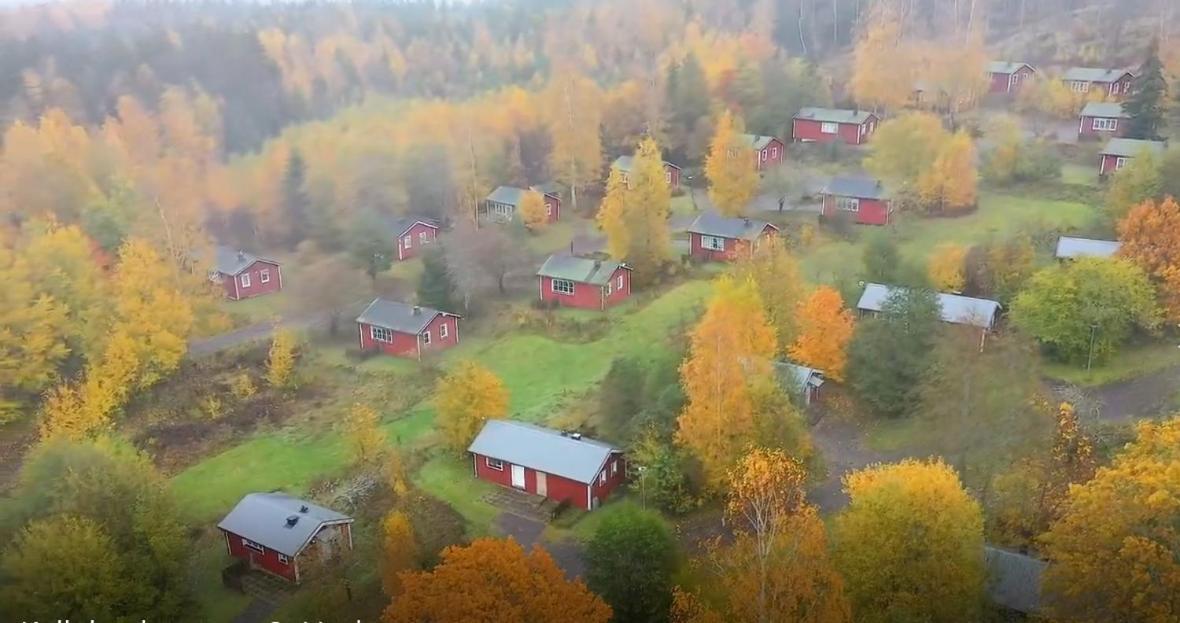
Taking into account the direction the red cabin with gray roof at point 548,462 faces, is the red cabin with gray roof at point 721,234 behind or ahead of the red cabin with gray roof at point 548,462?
behind

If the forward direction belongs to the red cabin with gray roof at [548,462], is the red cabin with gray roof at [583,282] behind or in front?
behind

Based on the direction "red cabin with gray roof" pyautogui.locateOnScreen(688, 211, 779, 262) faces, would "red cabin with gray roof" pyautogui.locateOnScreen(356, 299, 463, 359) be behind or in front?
in front

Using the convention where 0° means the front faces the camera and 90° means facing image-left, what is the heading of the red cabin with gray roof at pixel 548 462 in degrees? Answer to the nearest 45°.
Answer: approximately 45°

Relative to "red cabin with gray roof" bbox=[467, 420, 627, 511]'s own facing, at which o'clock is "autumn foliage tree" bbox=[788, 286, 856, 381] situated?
The autumn foliage tree is roughly at 7 o'clock from the red cabin with gray roof.

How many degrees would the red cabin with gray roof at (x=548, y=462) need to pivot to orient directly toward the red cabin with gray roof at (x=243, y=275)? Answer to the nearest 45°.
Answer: approximately 90° to its right

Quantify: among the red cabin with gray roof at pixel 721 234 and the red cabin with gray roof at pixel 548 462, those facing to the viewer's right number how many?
0

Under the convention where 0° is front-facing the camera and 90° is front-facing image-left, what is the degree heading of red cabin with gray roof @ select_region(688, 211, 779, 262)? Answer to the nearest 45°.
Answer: approximately 45°

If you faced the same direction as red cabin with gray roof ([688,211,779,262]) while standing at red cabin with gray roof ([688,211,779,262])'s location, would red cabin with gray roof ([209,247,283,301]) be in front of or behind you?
in front

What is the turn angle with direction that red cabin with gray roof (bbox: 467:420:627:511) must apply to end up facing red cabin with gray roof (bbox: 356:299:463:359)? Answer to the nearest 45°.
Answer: approximately 90° to its right
